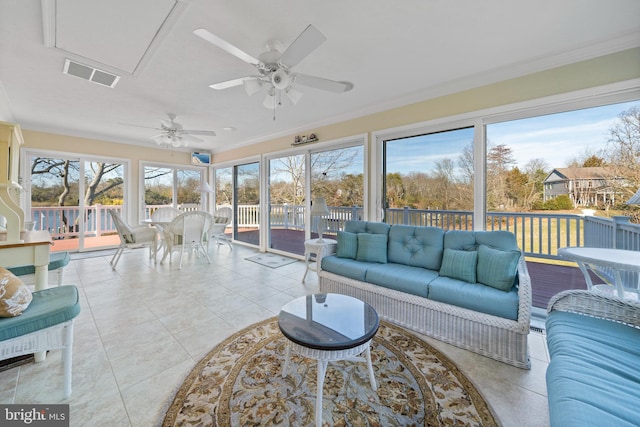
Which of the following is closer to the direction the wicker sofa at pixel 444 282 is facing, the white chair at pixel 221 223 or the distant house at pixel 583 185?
the white chair

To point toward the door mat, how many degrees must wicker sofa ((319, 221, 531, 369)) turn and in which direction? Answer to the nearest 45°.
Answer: approximately 90° to its right

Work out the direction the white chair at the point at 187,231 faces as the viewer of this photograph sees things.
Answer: facing away from the viewer and to the left of the viewer

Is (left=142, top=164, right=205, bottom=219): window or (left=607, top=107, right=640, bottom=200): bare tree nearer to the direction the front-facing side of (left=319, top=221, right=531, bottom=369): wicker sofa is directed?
the window

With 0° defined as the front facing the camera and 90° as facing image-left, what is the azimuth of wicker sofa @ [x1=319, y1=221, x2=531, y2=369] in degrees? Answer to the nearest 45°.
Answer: approximately 45°
